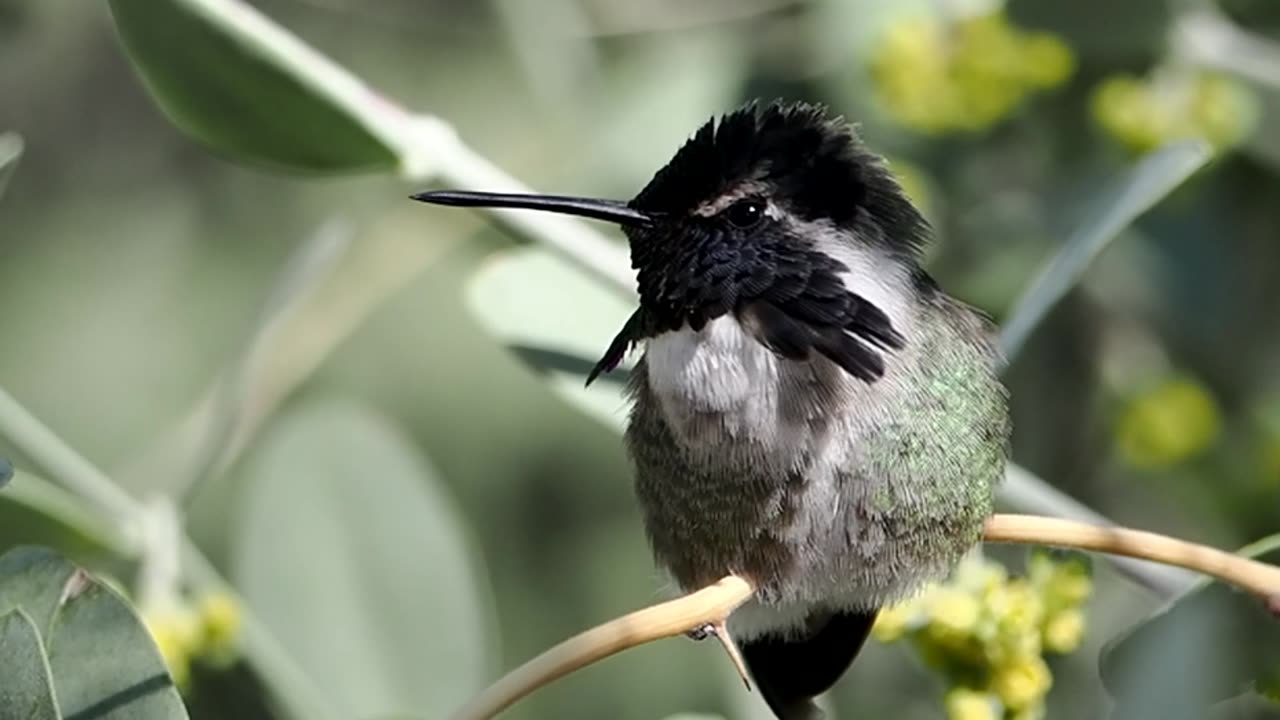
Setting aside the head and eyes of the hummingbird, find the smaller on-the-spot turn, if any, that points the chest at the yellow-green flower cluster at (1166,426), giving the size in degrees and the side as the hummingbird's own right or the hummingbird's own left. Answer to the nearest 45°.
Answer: approximately 180°

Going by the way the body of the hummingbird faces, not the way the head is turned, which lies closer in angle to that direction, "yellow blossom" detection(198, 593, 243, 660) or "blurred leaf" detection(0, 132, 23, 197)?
the blurred leaf

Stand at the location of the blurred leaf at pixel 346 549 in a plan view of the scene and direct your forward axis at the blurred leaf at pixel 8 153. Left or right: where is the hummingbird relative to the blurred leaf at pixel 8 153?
left

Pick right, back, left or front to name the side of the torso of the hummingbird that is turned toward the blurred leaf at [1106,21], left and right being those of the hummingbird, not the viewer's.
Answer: back

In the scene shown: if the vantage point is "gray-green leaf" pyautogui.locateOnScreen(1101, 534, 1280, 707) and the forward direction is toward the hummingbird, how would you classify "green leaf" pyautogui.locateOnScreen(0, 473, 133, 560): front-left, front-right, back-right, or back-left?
front-right

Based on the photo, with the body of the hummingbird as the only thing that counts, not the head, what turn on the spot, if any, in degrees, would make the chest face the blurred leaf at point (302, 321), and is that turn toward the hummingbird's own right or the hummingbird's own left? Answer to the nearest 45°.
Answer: approximately 90° to the hummingbird's own right

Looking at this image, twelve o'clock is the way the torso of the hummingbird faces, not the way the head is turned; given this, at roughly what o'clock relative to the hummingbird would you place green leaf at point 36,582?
The green leaf is roughly at 1 o'clock from the hummingbird.

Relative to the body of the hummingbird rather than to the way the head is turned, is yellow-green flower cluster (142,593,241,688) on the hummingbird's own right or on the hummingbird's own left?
on the hummingbird's own right

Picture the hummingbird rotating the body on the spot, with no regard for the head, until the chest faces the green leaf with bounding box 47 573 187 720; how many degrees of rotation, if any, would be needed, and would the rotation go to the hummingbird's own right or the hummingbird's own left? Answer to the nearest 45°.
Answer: approximately 45° to the hummingbird's own right

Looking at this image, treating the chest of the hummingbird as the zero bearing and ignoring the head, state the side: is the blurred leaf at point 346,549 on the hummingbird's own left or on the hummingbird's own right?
on the hummingbird's own right

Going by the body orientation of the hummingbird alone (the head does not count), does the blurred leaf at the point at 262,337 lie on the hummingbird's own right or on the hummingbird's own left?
on the hummingbird's own right

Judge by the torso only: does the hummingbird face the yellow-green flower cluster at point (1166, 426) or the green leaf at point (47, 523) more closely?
the green leaf

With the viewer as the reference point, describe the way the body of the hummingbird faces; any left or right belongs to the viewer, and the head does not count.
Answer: facing the viewer and to the left of the viewer
